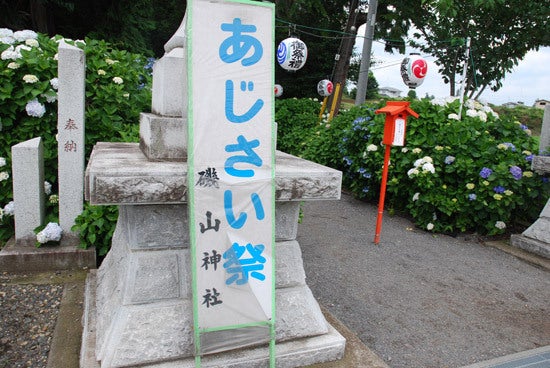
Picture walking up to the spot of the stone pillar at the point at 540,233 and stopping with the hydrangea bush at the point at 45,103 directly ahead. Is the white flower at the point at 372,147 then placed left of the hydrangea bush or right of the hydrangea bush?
right

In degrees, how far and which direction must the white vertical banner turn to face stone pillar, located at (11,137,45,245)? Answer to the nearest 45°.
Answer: approximately 135° to its right

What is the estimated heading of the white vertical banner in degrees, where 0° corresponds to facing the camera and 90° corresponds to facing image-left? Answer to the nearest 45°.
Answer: approximately 0°

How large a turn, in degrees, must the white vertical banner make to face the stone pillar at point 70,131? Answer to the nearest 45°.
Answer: approximately 135° to its right

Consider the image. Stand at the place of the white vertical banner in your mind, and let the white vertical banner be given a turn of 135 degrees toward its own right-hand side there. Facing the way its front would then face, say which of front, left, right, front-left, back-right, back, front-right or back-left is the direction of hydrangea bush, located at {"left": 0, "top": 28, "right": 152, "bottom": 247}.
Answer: front

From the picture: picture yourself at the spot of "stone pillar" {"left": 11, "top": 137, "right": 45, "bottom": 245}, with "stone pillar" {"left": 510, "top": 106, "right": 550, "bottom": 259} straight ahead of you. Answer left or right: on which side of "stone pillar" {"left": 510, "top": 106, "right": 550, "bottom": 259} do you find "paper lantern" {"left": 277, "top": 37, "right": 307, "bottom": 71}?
left

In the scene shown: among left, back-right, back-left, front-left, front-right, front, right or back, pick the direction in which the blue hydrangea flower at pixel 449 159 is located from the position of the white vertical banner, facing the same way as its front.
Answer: back-left

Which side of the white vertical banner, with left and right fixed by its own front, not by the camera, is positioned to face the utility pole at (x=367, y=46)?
back

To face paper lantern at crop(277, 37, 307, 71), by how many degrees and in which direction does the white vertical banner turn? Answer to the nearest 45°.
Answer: approximately 180°

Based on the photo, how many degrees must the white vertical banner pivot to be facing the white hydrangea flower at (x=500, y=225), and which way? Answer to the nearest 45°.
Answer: approximately 135° to its left

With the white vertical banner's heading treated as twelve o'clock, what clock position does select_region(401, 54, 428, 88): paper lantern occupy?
The paper lantern is roughly at 7 o'clock from the white vertical banner.

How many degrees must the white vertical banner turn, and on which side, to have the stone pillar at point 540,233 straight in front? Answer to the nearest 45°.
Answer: approximately 135° to its left
